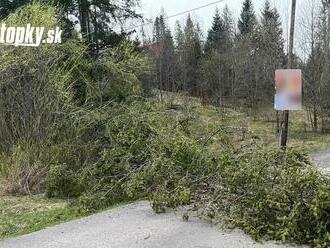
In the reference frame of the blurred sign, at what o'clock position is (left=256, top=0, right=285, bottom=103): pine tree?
The pine tree is roughly at 6 o'clock from the blurred sign.

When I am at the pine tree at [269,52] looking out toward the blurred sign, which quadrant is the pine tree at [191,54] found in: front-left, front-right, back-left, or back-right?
back-right

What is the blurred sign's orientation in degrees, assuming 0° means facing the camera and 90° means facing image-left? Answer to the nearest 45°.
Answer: approximately 0°

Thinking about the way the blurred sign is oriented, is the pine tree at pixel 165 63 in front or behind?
behind

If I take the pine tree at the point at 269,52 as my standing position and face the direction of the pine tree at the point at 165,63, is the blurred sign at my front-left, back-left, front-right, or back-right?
back-left

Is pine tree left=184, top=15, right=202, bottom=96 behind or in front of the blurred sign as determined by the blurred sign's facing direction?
behind
